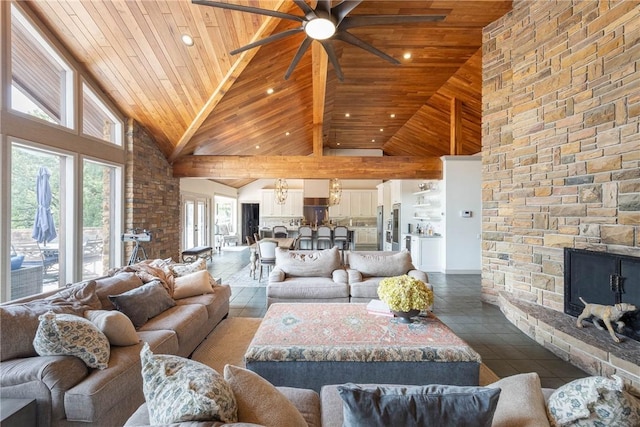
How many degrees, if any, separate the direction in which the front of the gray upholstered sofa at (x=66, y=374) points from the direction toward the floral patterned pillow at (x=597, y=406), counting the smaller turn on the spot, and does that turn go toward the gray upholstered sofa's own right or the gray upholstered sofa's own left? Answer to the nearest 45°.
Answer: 0° — it already faces it

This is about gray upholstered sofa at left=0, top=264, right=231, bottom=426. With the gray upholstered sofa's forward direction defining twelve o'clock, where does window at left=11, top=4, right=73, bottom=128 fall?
The window is roughly at 7 o'clock from the gray upholstered sofa.

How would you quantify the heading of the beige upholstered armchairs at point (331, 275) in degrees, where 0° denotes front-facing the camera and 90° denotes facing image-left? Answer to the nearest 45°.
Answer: approximately 0°

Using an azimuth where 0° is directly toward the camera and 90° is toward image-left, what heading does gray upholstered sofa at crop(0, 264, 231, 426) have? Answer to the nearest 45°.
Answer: approximately 315°
